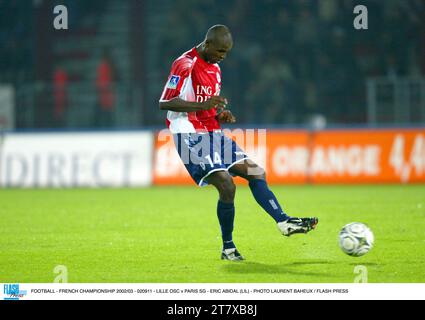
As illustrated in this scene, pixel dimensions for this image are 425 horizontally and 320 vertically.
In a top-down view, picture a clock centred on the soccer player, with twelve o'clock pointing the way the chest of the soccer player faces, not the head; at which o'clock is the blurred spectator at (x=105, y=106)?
The blurred spectator is roughly at 7 o'clock from the soccer player.

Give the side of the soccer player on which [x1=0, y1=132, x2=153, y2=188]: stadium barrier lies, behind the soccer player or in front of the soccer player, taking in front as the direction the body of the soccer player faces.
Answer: behind

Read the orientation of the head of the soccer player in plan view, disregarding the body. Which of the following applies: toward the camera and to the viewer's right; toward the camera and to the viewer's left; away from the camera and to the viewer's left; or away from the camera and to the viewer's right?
toward the camera and to the viewer's right

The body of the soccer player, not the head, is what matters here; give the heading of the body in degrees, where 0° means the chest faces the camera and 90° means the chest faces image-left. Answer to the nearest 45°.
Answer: approximately 315°

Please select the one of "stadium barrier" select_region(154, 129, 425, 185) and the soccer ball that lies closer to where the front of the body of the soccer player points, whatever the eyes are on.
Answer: the soccer ball

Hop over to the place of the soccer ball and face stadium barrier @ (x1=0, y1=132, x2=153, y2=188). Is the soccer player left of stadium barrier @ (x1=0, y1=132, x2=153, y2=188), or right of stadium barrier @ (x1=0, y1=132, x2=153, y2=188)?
left

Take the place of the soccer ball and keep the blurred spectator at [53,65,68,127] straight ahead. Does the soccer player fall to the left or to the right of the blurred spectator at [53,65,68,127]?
left

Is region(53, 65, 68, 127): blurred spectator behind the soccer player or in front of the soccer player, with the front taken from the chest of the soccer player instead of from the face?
behind

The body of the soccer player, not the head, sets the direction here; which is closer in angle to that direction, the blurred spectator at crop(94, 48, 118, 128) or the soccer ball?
the soccer ball

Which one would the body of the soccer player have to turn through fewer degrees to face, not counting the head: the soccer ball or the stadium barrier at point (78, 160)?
the soccer ball

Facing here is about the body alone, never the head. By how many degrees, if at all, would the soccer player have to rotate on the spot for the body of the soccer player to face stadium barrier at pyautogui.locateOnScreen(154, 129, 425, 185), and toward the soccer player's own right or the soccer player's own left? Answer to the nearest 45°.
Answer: approximately 135° to the soccer player's own left

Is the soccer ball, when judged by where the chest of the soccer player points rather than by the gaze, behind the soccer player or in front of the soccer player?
in front
